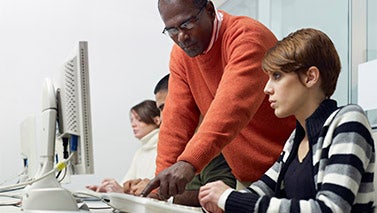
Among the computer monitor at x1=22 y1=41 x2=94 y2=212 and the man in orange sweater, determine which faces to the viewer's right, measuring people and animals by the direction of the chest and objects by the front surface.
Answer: the computer monitor

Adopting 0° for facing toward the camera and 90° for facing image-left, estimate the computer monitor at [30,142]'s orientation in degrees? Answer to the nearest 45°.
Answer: approximately 270°

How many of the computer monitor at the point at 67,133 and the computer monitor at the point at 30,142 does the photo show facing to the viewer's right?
2

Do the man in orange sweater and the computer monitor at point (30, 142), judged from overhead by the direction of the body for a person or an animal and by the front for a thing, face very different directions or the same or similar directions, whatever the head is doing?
very different directions

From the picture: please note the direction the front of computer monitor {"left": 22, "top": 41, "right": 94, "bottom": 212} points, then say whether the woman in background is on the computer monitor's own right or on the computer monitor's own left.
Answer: on the computer monitor's own left

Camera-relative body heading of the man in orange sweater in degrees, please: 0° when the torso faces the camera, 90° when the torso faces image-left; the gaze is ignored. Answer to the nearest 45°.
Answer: approximately 45°

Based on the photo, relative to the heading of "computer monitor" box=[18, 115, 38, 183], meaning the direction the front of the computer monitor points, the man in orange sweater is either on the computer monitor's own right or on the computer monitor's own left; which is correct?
on the computer monitor's own right

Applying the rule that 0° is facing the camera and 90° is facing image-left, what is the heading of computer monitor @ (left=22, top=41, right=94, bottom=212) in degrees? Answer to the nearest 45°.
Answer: approximately 270°
